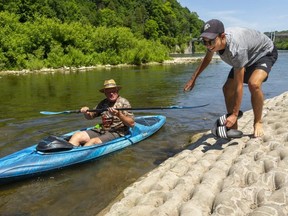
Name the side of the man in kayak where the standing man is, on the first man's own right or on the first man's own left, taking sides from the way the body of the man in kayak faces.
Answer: on the first man's own left

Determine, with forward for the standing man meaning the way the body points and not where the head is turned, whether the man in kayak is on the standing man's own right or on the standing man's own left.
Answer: on the standing man's own right
